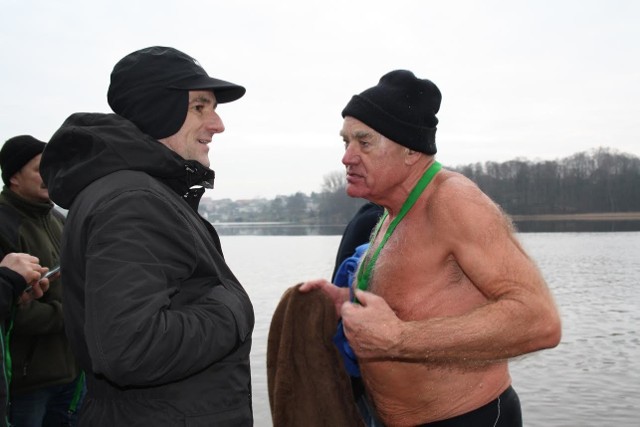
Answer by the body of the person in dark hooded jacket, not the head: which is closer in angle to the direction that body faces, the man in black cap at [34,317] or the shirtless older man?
the shirtless older man

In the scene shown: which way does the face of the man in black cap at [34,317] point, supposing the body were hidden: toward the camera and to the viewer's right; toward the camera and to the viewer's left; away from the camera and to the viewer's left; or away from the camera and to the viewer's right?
toward the camera and to the viewer's right

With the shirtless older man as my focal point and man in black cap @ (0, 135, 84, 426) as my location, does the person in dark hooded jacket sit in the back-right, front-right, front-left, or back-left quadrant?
front-right

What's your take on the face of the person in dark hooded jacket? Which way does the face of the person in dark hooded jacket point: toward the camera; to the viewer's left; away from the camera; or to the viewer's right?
to the viewer's right

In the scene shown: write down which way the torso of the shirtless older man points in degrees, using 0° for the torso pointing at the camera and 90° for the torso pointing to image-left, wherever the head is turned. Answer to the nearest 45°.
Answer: approximately 90°

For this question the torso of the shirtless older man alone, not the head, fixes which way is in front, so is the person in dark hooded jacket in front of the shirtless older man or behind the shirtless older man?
in front

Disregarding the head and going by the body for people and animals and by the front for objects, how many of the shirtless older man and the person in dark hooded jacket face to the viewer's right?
1

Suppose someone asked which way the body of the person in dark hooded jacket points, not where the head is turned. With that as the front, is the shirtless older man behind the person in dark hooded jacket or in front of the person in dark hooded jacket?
in front

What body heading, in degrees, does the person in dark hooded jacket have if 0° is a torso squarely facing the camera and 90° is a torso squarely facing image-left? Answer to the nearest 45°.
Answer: approximately 270°

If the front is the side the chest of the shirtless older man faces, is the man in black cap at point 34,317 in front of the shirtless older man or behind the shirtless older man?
in front

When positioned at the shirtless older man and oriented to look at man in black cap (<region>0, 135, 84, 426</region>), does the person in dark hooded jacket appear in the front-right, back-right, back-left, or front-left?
front-left

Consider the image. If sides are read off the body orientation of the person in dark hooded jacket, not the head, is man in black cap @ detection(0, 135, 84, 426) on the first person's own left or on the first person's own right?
on the first person's own left

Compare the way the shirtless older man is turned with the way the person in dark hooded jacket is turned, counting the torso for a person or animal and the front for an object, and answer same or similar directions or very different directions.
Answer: very different directions
